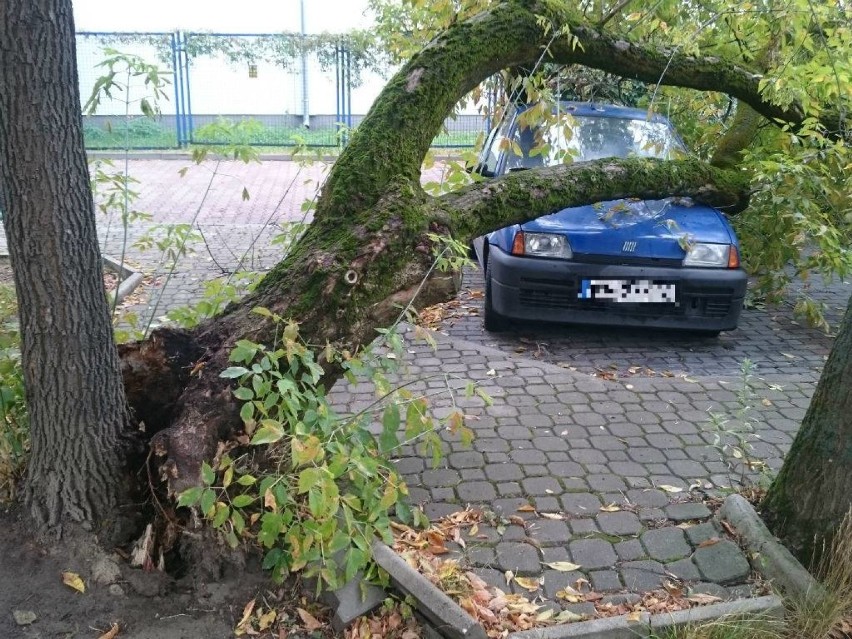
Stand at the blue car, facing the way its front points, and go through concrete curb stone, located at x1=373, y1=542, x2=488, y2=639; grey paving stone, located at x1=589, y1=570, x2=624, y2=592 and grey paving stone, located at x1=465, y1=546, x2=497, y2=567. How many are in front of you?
3

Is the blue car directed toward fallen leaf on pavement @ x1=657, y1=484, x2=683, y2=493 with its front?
yes

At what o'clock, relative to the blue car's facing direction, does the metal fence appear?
The metal fence is roughly at 5 o'clock from the blue car.

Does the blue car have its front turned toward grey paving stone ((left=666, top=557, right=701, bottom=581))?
yes

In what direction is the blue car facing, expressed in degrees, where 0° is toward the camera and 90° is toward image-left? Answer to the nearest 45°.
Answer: approximately 0°

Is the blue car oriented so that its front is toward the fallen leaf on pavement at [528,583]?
yes

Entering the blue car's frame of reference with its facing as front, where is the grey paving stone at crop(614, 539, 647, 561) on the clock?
The grey paving stone is roughly at 12 o'clock from the blue car.

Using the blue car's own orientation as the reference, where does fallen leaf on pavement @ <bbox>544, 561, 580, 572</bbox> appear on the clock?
The fallen leaf on pavement is roughly at 12 o'clock from the blue car.

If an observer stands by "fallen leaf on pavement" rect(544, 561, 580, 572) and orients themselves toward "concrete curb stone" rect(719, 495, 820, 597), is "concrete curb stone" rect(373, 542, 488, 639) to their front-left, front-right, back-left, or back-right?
back-right

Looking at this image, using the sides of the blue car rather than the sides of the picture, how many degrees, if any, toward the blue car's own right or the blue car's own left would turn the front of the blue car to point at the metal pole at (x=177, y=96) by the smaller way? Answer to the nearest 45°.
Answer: approximately 135° to the blue car's own right

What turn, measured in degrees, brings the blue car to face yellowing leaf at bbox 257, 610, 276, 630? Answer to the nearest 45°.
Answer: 0° — it already faces it

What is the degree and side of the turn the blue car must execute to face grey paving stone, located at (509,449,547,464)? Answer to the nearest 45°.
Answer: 0° — it already faces it
